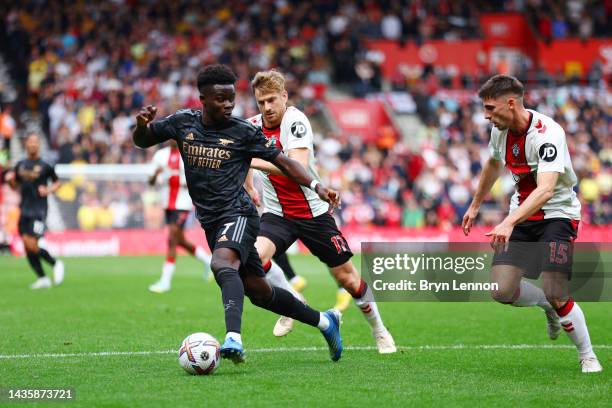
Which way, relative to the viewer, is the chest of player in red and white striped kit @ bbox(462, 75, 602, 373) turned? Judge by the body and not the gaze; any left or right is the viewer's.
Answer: facing the viewer and to the left of the viewer

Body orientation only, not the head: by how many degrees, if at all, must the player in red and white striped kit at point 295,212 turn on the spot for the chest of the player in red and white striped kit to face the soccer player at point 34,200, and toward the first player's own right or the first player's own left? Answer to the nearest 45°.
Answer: approximately 90° to the first player's own right

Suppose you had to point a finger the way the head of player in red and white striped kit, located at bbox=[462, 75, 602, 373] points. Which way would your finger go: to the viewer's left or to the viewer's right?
to the viewer's left

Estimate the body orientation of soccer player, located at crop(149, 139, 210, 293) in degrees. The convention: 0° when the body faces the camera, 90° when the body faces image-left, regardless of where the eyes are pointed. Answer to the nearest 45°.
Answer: approximately 45°

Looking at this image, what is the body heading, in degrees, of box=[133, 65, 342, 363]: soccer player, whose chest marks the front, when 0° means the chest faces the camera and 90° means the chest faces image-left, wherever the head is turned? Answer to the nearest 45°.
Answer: approximately 45°

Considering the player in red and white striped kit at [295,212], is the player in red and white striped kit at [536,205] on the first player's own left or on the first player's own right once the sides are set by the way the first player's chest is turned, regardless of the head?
on the first player's own left

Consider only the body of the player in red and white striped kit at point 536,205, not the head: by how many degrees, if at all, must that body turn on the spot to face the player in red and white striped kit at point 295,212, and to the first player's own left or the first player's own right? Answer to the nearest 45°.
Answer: approximately 45° to the first player's own right

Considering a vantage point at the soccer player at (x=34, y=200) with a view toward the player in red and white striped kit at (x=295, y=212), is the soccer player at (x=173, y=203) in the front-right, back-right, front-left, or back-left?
front-left
